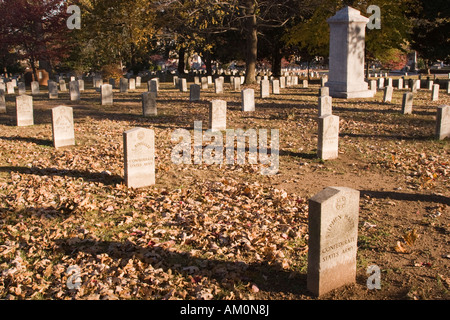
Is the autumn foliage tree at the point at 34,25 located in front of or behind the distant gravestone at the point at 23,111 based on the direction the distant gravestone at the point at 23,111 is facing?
behind

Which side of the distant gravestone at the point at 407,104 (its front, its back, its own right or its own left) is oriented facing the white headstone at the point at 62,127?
right

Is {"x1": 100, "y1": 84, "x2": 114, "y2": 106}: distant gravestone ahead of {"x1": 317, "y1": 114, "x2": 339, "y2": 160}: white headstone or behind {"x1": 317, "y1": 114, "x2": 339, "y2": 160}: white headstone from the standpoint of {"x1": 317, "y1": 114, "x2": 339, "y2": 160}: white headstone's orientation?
behind

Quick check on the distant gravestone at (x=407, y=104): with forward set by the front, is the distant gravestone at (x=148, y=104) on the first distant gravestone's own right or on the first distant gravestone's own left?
on the first distant gravestone's own right

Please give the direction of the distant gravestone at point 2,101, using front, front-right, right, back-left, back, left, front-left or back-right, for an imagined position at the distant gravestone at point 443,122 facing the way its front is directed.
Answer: back-right

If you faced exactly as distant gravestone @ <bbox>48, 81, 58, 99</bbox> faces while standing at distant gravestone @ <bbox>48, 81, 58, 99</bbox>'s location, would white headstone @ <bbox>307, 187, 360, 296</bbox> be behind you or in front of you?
in front

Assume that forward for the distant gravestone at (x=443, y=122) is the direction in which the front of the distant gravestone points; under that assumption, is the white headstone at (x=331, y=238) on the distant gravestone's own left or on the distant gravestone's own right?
on the distant gravestone's own right

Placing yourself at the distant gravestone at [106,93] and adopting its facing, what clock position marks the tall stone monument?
The tall stone monument is roughly at 9 o'clock from the distant gravestone.

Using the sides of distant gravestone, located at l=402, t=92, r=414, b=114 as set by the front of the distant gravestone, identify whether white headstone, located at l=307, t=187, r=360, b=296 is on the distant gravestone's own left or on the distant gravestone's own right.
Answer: on the distant gravestone's own right

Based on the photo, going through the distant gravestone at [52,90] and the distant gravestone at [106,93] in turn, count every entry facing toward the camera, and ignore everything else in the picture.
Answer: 2

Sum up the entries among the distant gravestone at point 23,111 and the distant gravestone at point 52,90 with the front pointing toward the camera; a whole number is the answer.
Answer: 2

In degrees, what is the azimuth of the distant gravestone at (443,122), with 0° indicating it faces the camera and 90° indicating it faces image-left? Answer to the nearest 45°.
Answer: approximately 315°

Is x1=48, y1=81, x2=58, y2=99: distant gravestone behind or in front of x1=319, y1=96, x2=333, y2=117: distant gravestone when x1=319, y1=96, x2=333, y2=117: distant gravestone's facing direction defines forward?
behind

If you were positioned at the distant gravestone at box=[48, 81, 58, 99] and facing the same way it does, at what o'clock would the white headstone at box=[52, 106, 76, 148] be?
The white headstone is roughly at 12 o'clock from the distant gravestone.
